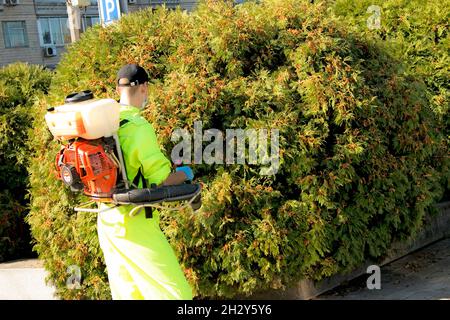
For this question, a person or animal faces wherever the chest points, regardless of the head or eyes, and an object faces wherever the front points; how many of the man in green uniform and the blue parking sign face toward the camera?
1

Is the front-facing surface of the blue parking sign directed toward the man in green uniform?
yes

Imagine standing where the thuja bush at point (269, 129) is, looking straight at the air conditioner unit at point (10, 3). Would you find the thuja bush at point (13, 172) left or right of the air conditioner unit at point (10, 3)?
left

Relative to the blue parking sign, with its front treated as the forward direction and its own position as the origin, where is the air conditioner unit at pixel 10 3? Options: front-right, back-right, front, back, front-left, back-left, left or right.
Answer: back

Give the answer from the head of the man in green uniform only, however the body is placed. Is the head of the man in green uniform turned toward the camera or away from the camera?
away from the camera

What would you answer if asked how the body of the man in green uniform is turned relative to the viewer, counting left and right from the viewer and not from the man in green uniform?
facing away from the viewer and to the right of the viewer

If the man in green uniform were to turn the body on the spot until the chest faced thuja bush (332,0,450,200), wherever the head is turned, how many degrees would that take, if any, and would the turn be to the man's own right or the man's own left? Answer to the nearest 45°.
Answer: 0° — they already face it
